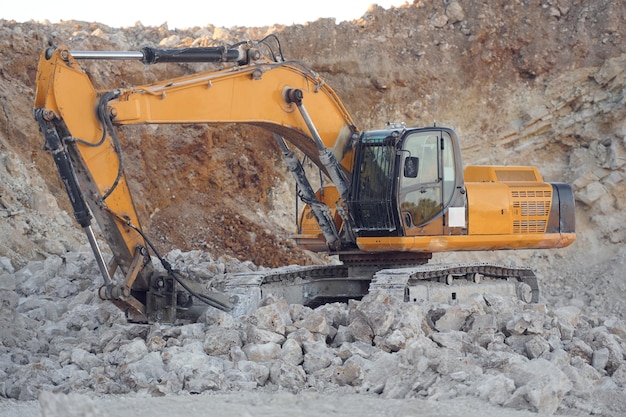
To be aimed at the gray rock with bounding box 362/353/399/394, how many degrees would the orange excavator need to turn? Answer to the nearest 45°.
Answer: approximately 45° to its left

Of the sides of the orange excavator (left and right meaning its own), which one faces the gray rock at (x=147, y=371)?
front

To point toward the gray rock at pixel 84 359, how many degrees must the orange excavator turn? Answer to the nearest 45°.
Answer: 0° — it already faces it

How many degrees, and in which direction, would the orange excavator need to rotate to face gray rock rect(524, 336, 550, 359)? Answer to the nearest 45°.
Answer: approximately 90° to its left

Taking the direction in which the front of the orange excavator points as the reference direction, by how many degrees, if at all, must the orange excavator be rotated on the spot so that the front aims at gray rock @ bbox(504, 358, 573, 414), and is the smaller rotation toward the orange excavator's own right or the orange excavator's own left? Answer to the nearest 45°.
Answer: approximately 90° to the orange excavator's own left

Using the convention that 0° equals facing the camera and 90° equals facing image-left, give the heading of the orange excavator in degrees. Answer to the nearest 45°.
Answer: approximately 45°
